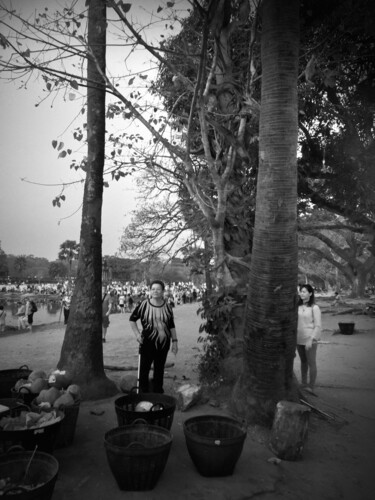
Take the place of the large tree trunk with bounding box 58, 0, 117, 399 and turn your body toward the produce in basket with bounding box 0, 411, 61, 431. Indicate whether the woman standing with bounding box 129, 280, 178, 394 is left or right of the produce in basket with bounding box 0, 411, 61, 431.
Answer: left

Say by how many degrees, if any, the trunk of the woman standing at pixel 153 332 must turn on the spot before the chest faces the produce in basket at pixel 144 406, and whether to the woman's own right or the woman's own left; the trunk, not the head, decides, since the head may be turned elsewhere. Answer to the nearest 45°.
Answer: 0° — they already face it

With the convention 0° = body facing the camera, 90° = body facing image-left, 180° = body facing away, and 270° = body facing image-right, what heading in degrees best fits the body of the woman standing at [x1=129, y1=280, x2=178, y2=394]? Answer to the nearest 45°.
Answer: approximately 0°

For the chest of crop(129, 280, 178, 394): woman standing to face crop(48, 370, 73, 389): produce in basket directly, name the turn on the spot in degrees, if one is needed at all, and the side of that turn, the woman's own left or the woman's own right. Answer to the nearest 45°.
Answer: approximately 45° to the woman's own right

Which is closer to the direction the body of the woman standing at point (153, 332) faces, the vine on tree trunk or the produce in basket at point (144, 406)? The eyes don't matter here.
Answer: the produce in basket

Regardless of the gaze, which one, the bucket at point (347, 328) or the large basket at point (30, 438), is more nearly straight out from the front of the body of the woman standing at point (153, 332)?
the large basket

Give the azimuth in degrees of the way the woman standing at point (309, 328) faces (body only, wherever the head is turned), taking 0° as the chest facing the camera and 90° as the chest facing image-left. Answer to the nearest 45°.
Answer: approximately 45°

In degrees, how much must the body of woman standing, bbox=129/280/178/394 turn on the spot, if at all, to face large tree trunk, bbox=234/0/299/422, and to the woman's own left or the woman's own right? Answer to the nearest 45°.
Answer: approximately 45° to the woman's own left

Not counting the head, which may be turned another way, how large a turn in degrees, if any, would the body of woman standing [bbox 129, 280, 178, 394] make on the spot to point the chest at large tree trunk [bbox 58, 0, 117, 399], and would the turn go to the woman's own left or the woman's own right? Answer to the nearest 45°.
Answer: approximately 135° to the woman's own right
